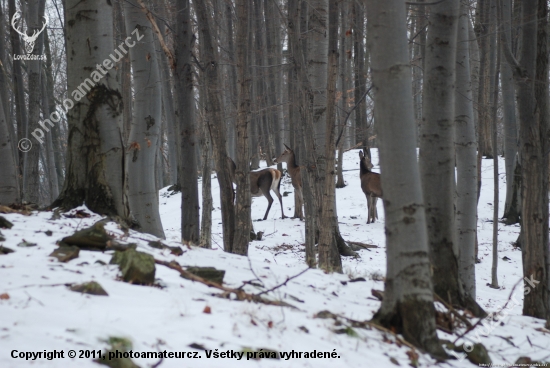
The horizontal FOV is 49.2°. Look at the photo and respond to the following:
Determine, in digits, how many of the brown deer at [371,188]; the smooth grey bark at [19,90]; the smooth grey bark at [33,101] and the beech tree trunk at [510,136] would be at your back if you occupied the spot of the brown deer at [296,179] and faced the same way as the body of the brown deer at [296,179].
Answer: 2

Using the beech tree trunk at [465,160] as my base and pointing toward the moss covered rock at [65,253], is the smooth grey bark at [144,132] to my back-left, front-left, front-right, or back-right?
front-right

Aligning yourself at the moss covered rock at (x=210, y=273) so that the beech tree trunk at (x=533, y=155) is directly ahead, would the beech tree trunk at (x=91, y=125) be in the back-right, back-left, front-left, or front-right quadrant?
back-left

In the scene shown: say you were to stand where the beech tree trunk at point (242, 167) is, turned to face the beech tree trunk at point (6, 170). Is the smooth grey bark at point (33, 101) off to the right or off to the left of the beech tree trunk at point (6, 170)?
right
